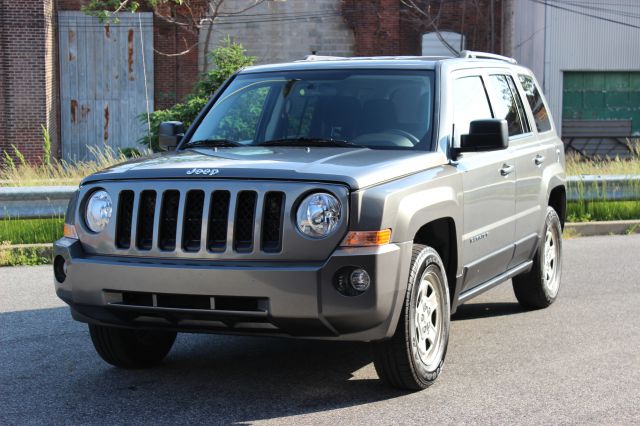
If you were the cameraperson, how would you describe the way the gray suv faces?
facing the viewer and to the left of the viewer

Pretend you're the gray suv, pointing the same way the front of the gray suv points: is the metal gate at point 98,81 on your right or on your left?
on your right

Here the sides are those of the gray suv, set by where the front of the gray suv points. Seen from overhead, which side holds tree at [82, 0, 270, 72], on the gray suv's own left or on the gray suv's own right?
on the gray suv's own right

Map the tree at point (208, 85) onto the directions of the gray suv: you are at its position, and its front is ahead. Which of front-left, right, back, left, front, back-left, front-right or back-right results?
back-right
